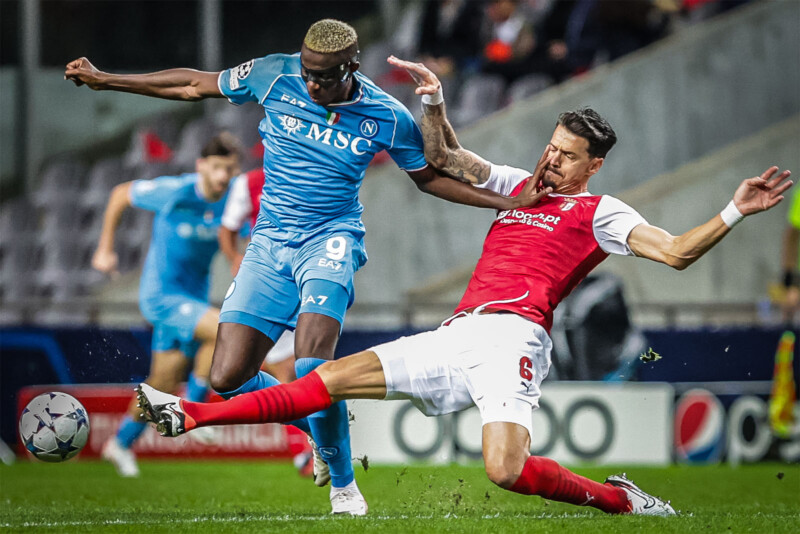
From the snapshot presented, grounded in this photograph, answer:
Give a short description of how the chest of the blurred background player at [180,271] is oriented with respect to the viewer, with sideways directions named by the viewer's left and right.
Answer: facing the viewer and to the right of the viewer

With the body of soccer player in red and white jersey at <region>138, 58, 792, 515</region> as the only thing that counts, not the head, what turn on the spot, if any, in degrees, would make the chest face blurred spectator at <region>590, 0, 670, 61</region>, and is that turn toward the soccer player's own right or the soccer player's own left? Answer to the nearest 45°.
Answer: approximately 135° to the soccer player's own right

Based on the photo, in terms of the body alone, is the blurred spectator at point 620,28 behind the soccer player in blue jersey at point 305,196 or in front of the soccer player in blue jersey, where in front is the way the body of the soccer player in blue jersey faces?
behind

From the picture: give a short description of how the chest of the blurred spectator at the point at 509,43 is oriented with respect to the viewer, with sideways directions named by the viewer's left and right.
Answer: facing the viewer and to the left of the viewer

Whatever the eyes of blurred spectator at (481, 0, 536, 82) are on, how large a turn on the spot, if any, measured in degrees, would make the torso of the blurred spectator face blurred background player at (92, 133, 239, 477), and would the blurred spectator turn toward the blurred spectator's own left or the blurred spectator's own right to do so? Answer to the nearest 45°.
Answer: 0° — they already face them

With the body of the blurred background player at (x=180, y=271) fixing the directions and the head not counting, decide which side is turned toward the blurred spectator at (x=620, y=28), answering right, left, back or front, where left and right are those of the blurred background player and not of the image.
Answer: left

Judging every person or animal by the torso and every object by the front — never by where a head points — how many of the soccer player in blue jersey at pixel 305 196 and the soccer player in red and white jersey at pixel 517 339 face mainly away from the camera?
0

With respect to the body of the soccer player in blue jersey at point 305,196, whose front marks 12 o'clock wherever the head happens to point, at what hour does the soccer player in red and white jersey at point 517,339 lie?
The soccer player in red and white jersey is roughly at 10 o'clock from the soccer player in blue jersey.

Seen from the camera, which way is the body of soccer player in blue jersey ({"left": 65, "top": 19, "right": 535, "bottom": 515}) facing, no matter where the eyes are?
toward the camera

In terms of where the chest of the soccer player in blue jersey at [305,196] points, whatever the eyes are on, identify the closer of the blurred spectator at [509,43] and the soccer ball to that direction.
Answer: the soccer ball

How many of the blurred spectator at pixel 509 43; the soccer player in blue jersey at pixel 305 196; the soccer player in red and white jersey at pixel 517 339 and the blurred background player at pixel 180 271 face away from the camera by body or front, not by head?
0

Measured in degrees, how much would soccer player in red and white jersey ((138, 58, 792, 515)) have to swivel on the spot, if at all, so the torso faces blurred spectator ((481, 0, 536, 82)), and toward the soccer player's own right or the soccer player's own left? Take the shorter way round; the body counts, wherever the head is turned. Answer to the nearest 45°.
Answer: approximately 135° to the soccer player's own right
